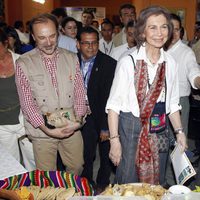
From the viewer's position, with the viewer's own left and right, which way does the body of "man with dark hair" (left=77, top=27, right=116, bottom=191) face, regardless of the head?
facing the viewer and to the left of the viewer

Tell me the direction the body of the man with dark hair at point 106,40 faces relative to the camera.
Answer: toward the camera

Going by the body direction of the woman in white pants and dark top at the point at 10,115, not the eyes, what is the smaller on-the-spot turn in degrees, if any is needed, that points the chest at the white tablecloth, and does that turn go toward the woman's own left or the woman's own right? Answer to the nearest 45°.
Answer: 0° — they already face it

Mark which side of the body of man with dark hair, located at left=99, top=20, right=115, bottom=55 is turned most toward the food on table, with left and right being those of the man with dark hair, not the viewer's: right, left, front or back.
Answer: front

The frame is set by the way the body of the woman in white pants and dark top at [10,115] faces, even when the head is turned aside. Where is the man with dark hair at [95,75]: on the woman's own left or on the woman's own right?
on the woman's own left

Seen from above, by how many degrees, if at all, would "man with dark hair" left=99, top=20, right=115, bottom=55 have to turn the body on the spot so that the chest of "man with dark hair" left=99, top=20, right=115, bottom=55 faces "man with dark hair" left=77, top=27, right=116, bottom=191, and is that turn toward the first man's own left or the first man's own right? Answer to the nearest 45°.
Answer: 0° — they already face them

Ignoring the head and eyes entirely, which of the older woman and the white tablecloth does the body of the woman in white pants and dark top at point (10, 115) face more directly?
the white tablecloth

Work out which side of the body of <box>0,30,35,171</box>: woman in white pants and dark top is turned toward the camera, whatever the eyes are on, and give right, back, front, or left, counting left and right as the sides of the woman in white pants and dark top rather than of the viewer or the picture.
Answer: front

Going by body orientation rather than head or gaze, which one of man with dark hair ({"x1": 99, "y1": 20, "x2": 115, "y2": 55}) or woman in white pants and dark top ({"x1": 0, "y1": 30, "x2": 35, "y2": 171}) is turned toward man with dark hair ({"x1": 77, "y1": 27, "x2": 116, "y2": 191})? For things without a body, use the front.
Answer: man with dark hair ({"x1": 99, "y1": 20, "x2": 115, "y2": 55})

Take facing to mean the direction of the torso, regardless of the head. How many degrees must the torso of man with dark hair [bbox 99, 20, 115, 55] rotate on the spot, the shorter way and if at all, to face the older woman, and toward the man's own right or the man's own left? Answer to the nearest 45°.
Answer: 0° — they already face them

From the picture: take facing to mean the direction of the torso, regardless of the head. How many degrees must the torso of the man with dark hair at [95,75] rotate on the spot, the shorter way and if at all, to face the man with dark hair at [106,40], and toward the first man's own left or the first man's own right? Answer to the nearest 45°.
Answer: approximately 135° to the first man's own right

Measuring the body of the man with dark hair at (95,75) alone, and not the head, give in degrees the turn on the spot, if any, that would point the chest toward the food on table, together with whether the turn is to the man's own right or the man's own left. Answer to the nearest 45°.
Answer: approximately 45° to the man's own left
